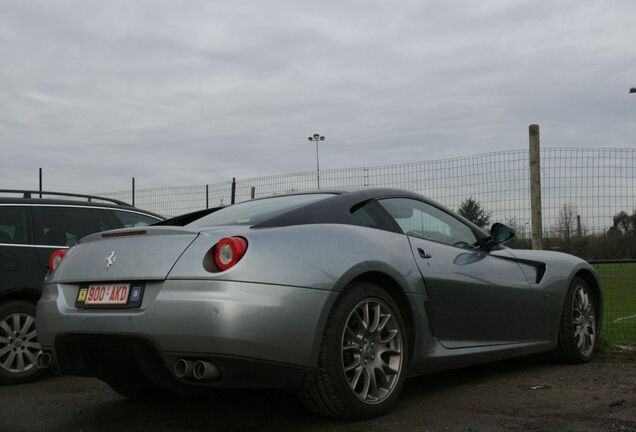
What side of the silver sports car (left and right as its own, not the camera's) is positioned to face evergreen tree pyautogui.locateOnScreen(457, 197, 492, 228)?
front

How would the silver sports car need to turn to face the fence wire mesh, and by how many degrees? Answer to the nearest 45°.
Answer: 0° — it already faces it

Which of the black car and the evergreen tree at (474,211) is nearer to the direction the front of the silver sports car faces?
the evergreen tree

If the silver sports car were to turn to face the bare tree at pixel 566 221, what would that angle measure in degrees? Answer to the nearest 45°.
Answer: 0° — it already faces it

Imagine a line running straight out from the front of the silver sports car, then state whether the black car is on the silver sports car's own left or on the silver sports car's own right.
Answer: on the silver sports car's own left

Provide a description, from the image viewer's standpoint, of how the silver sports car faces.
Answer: facing away from the viewer and to the right of the viewer
